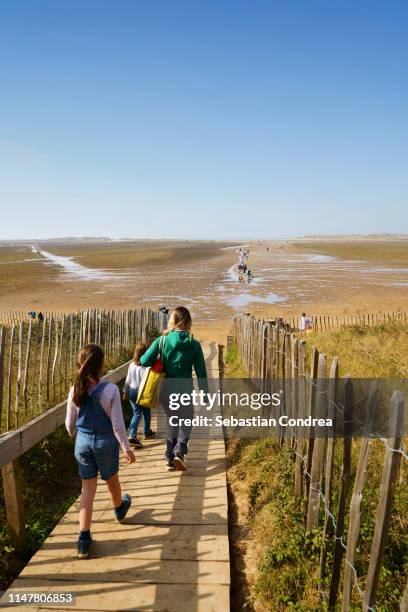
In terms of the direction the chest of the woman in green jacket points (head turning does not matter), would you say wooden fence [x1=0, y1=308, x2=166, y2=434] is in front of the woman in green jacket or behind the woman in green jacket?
in front

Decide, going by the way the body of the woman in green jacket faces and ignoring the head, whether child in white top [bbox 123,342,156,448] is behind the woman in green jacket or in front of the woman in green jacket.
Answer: in front

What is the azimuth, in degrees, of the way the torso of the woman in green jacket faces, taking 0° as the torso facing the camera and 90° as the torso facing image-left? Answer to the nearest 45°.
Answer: approximately 180°

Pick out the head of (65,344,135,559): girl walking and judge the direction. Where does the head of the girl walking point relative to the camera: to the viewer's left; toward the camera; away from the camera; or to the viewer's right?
away from the camera

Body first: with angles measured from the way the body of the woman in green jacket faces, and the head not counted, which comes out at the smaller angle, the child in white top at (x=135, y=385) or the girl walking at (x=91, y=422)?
the child in white top

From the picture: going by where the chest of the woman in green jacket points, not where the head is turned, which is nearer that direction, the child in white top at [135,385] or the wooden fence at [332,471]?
the child in white top
